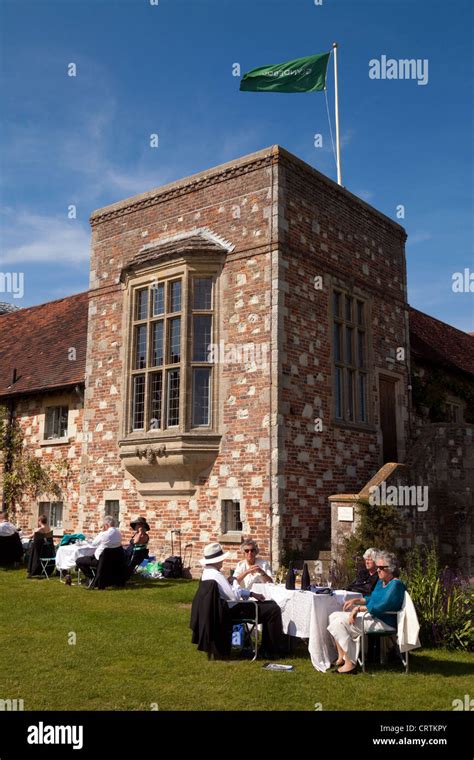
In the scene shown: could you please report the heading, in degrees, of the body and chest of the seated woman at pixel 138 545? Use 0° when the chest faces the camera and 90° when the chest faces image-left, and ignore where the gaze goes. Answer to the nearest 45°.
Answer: approximately 45°

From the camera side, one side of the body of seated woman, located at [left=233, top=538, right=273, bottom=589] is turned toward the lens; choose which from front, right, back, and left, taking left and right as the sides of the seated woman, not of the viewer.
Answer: front

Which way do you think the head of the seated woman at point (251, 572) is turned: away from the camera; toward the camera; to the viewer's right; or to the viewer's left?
toward the camera

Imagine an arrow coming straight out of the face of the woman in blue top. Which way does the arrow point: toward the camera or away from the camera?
toward the camera

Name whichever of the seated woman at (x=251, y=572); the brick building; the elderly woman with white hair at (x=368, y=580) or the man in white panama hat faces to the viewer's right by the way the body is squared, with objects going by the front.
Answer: the man in white panama hat

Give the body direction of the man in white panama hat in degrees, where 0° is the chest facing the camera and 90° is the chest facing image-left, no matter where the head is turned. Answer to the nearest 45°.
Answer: approximately 270°

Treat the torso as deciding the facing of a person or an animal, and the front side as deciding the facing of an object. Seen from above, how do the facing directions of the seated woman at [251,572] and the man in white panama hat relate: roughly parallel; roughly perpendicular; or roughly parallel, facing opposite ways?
roughly perpendicular

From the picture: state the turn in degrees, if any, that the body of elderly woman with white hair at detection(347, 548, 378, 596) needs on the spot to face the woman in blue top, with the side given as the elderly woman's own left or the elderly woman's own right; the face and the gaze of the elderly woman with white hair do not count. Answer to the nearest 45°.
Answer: approximately 45° to the elderly woman's own left

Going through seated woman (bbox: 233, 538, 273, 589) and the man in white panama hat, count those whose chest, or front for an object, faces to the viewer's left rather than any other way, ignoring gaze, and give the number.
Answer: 0

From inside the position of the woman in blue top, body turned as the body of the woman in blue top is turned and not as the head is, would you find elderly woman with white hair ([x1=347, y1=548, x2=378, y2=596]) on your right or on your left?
on your right

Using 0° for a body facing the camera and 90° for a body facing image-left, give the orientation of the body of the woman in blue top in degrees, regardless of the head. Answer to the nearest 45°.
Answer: approximately 90°

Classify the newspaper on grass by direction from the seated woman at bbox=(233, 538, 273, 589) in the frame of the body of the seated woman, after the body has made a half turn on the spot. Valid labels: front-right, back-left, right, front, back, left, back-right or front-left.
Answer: back

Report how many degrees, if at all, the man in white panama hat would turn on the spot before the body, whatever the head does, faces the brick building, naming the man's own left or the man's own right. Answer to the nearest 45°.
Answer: approximately 90° to the man's own left

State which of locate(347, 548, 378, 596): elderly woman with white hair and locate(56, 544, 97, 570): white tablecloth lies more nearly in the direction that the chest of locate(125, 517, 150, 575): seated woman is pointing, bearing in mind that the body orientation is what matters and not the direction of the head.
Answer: the white tablecloth
